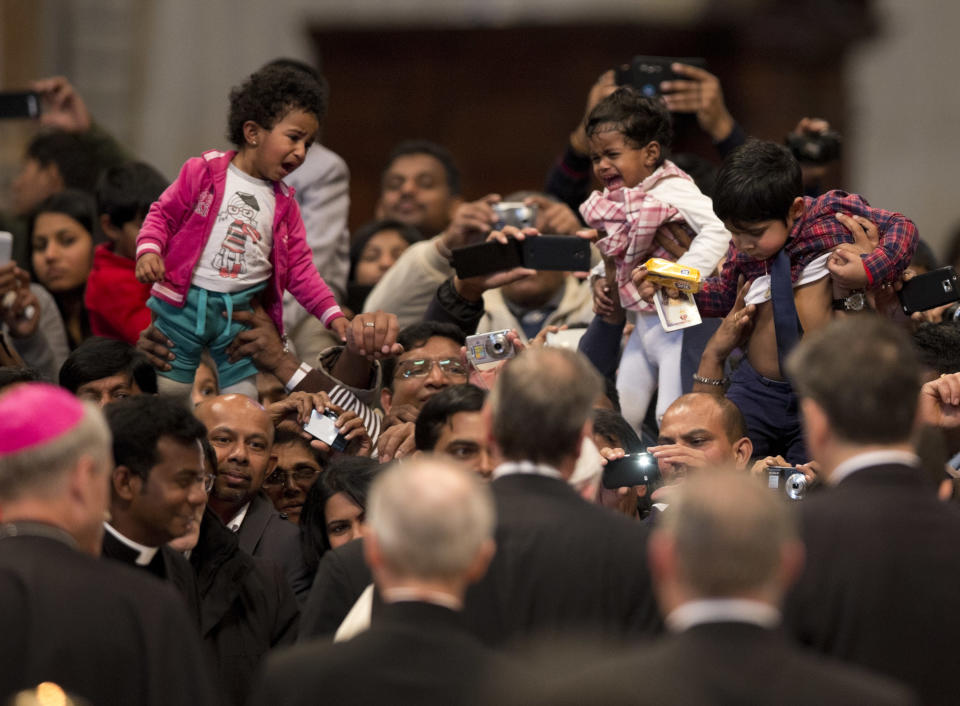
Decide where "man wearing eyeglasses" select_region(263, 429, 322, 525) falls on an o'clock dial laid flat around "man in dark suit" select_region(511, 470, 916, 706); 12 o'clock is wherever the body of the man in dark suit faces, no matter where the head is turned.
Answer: The man wearing eyeglasses is roughly at 11 o'clock from the man in dark suit.

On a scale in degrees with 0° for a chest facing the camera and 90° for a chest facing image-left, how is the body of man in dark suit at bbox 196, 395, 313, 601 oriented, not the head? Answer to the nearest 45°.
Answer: approximately 0°

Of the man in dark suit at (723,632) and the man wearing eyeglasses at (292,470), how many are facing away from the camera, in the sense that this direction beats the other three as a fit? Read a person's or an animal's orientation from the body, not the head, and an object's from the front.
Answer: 1

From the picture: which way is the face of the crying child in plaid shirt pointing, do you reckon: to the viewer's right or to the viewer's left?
to the viewer's left

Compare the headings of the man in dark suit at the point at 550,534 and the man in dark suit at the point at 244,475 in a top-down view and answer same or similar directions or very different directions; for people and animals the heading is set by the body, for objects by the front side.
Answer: very different directions

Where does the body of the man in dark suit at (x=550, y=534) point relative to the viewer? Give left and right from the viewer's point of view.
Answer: facing away from the viewer

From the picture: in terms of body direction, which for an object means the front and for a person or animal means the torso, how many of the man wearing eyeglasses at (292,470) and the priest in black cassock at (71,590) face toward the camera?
1

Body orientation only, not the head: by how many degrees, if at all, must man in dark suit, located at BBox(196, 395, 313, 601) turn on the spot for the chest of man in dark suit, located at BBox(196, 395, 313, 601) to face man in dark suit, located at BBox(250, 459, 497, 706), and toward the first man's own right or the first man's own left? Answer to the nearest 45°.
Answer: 0° — they already face them

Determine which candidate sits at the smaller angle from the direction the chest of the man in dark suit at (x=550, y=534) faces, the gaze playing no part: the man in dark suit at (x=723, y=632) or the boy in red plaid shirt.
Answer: the boy in red plaid shirt

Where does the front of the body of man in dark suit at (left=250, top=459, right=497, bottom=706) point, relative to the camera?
away from the camera

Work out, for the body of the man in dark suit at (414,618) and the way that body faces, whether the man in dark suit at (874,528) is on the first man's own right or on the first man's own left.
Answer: on the first man's own right

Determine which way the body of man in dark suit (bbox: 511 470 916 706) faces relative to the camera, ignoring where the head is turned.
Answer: away from the camera

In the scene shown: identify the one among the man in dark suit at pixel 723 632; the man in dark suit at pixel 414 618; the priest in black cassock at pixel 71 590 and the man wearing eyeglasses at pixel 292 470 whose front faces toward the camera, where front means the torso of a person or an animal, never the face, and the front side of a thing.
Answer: the man wearing eyeglasses
